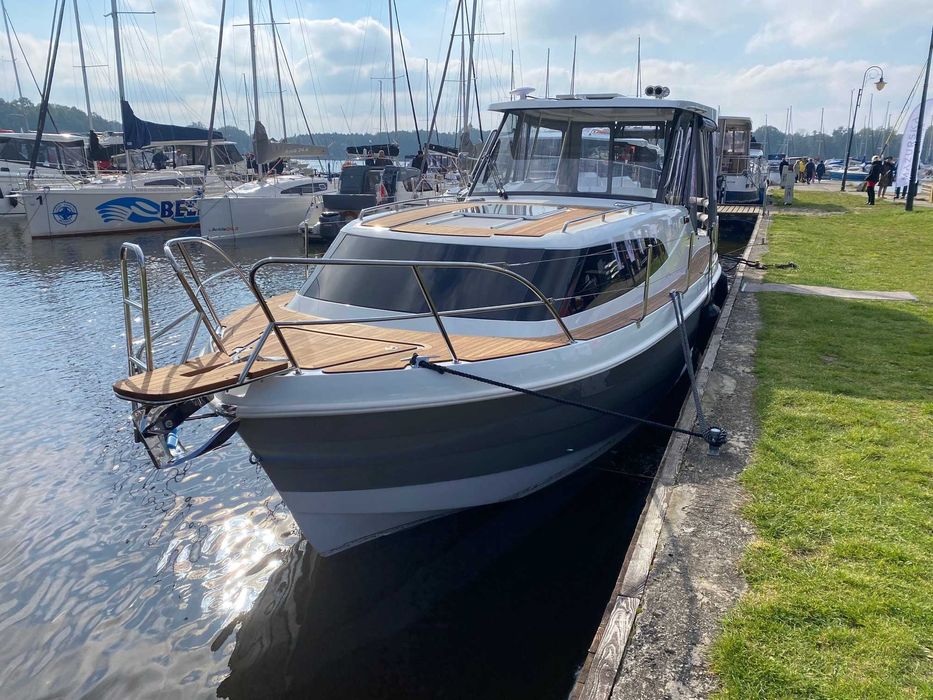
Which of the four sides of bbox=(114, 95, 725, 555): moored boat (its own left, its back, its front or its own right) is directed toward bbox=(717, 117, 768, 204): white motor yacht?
back

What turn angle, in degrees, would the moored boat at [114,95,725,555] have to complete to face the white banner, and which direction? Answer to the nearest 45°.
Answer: approximately 180°

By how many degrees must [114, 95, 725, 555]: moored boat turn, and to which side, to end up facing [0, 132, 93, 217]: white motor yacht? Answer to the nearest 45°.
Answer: approximately 90° to its right

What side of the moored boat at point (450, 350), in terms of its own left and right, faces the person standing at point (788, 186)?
back

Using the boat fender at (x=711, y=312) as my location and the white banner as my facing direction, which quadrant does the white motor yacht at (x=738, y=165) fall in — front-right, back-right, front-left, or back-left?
front-left

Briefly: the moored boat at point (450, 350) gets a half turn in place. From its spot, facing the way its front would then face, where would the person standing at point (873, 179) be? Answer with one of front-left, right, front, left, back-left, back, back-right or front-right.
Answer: front

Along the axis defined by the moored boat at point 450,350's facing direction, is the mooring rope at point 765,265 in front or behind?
behind

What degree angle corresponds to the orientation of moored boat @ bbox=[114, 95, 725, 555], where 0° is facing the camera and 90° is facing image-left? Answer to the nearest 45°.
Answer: approximately 45°

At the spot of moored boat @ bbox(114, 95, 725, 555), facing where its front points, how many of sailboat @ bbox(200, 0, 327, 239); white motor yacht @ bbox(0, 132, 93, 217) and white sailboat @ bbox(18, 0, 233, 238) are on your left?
0

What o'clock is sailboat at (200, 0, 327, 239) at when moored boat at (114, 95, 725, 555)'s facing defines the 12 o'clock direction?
The sailboat is roughly at 4 o'clock from the moored boat.

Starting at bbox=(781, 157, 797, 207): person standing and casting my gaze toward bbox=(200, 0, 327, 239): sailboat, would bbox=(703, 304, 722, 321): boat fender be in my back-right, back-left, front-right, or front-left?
front-left
